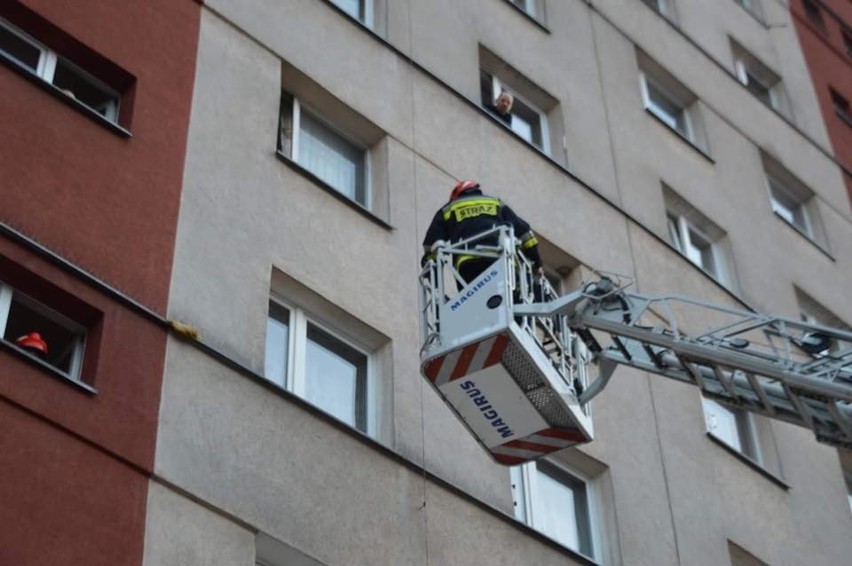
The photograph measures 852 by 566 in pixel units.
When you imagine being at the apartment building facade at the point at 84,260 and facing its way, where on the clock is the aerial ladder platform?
The aerial ladder platform is roughly at 11 o'clock from the apartment building facade.

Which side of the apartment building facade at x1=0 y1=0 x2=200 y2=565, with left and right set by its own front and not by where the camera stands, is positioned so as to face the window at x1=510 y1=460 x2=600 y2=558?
left

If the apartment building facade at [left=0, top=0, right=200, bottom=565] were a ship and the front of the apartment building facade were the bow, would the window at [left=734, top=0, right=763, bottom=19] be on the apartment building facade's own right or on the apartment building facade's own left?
on the apartment building facade's own left

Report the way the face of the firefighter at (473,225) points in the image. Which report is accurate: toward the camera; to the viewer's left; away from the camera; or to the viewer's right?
away from the camera

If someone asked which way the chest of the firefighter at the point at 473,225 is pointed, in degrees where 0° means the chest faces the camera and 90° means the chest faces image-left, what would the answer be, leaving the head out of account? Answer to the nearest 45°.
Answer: approximately 180°

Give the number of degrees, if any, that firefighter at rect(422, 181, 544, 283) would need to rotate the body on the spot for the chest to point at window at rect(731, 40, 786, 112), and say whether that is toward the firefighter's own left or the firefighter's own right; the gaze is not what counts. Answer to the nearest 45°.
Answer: approximately 45° to the firefighter's own right

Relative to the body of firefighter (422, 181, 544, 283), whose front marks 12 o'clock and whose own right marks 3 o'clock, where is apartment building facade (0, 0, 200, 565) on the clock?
The apartment building facade is roughly at 9 o'clock from the firefighter.

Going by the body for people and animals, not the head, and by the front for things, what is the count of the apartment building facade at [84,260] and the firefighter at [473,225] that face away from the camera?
1

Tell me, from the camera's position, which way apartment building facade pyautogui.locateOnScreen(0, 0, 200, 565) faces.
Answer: facing the viewer and to the right of the viewer

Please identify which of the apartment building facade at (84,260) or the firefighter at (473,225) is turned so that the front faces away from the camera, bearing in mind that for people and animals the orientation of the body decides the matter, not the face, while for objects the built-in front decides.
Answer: the firefighter
